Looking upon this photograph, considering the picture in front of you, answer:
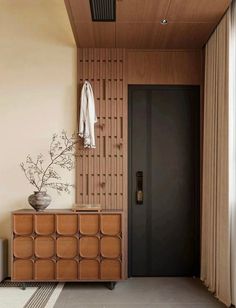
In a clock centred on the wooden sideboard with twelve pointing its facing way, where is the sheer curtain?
The sheer curtain is roughly at 10 o'clock from the wooden sideboard.

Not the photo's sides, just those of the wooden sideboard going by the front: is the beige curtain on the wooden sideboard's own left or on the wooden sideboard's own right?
on the wooden sideboard's own left

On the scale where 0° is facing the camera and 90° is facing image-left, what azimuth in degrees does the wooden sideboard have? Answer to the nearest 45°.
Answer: approximately 0°

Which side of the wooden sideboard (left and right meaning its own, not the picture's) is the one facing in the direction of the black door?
left

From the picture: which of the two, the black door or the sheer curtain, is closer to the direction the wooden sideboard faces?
the sheer curtain
